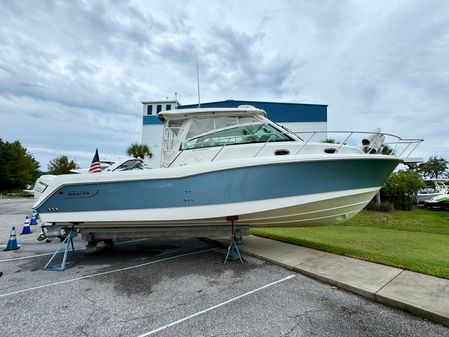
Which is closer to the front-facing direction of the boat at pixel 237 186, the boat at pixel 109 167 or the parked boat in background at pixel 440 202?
the parked boat in background

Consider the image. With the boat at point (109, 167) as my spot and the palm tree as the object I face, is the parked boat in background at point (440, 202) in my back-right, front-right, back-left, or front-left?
front-right

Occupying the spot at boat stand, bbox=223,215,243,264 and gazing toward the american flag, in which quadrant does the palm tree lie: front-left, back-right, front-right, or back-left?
front-right

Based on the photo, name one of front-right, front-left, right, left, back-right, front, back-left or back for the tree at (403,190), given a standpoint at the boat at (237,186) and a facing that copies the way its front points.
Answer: front-left

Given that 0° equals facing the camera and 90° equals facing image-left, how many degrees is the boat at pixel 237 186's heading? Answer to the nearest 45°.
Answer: approximately 270°

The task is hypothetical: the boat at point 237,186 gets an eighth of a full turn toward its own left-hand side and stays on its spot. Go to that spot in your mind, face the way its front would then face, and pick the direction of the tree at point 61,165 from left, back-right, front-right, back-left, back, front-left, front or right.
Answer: left

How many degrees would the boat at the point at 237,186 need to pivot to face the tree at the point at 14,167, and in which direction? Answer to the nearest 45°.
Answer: approximately 135° to its left

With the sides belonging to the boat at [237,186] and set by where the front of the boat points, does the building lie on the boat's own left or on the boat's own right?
on the boat's own left

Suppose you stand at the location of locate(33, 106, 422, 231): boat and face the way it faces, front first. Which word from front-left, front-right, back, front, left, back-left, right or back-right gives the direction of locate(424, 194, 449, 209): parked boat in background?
front-left

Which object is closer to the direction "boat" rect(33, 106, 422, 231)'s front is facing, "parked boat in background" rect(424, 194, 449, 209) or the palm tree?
the parked boat in background

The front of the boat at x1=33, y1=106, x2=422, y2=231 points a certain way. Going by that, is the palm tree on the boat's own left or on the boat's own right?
on the boat's own left
